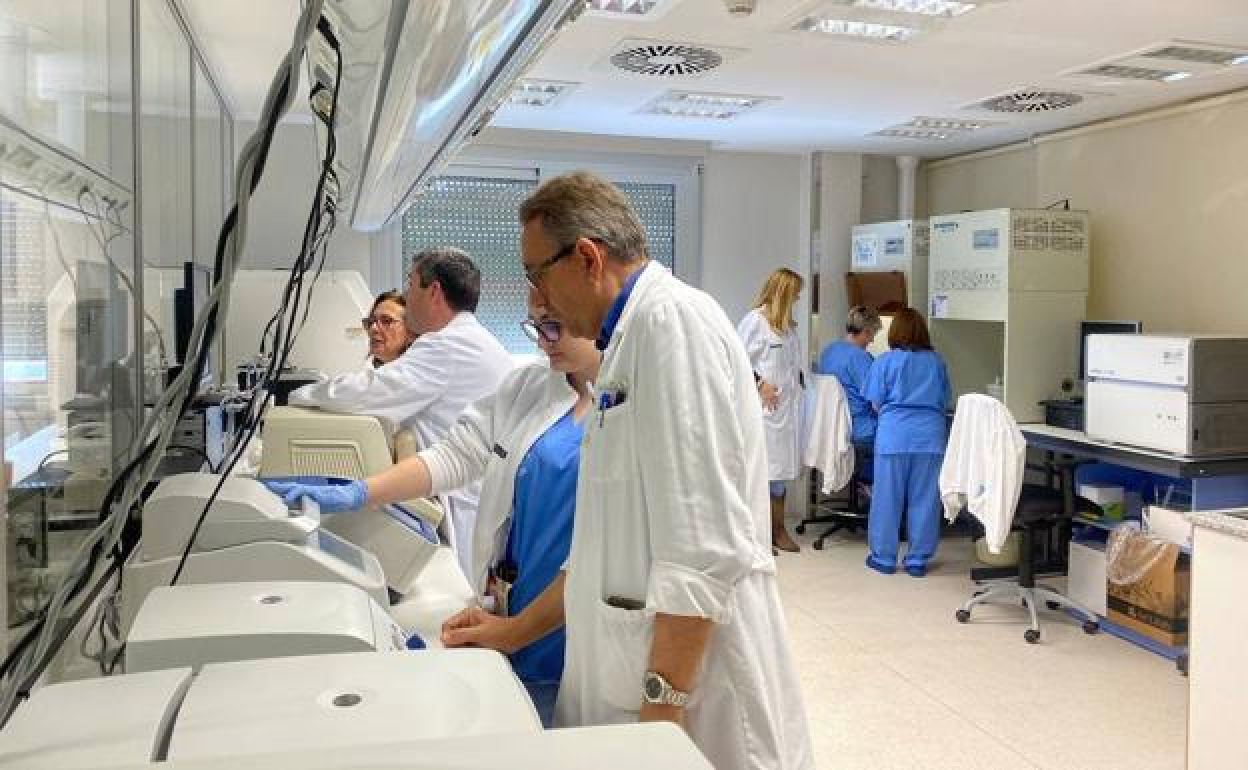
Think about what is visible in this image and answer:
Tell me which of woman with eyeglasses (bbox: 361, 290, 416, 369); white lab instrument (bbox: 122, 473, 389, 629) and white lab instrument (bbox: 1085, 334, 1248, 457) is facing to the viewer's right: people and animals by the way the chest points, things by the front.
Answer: white lab instrument (bbox: 122, 473, 389, 629)

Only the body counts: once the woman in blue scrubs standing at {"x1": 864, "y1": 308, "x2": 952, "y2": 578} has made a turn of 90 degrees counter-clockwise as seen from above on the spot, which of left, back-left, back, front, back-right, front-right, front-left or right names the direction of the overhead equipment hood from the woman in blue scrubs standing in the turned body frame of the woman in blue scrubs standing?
left

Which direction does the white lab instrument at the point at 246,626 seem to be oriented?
to the viewer's right

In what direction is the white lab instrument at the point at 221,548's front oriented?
to the viewer's right

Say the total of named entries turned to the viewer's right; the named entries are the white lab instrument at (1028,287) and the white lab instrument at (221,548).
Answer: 1

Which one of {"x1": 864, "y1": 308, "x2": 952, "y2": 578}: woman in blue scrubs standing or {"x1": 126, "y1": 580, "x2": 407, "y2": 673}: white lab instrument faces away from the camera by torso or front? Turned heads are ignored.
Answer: the woman in blue scrubs standing

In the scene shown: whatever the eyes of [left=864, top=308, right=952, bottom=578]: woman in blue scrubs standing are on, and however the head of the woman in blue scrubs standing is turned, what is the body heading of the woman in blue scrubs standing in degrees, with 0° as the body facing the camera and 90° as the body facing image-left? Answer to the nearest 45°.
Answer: approximately 180°

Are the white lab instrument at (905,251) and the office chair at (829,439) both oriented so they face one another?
yes

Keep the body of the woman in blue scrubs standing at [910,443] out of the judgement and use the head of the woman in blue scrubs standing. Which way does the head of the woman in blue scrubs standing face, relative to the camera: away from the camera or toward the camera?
away from the camera

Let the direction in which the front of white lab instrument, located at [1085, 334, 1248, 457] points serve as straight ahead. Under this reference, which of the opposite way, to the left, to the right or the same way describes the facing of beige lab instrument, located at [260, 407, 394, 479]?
the opposite way

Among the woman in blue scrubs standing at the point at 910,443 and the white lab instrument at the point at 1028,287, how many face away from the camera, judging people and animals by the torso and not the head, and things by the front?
1
